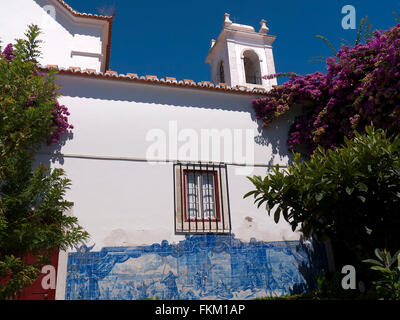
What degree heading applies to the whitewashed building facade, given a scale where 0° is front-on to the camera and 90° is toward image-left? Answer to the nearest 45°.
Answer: approximately 0°

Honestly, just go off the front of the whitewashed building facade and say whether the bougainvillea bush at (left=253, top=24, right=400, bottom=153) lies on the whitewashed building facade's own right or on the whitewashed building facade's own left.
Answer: on the whitewashed building facade's own left
